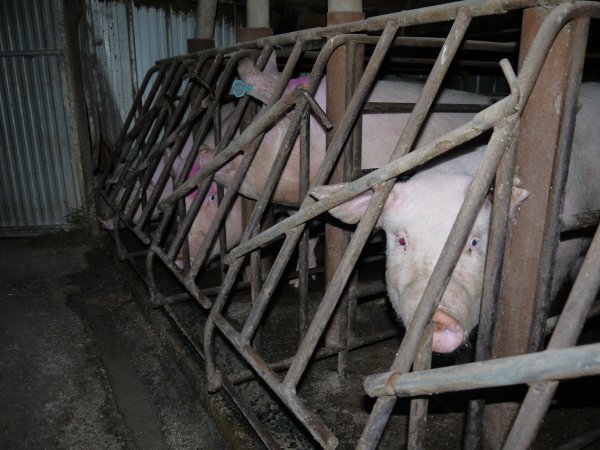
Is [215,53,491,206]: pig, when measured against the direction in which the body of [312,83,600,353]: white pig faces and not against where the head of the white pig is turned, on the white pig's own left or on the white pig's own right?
on the white pig's own right

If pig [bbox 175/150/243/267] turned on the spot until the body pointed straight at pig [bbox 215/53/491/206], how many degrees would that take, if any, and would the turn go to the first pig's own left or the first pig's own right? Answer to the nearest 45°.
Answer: approximately 90° to the first pig's own left

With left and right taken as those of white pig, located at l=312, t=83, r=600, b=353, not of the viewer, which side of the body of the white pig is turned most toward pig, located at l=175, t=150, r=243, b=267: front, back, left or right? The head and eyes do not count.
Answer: right
